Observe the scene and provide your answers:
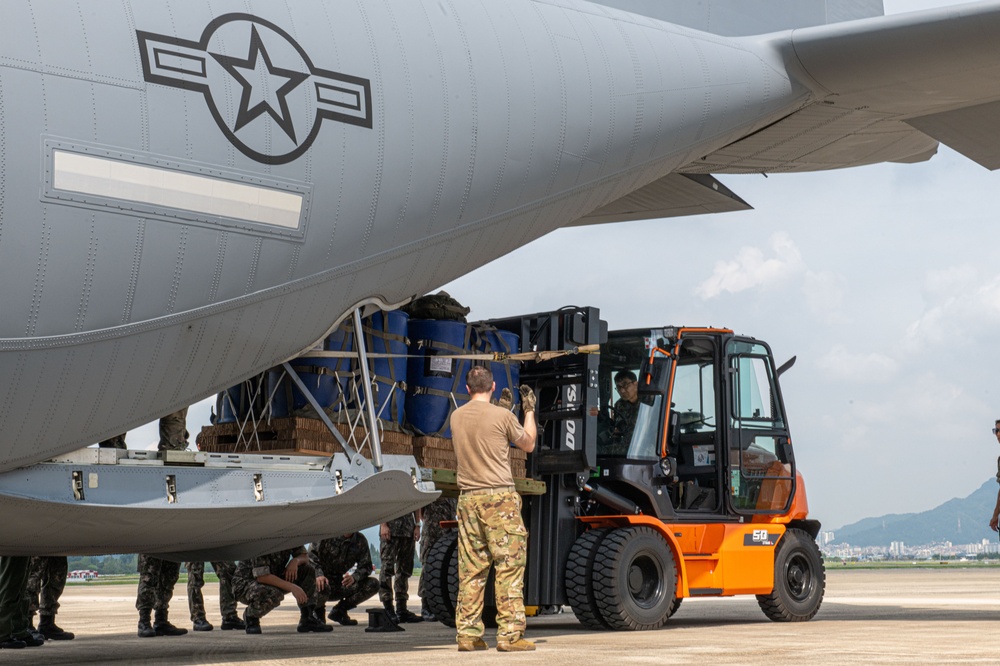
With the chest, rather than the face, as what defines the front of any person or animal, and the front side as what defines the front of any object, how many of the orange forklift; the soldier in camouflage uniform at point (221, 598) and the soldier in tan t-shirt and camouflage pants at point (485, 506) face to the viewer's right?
1

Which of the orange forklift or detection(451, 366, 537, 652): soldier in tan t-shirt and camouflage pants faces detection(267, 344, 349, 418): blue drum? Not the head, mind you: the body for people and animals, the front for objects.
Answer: the orange forklift

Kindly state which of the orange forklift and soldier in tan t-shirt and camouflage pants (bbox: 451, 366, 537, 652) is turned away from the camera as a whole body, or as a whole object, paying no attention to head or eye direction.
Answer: the soldier in tan t-shirt and camouflage pants

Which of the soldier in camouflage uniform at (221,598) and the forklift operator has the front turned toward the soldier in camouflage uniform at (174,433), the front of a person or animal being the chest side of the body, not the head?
the forklift operator

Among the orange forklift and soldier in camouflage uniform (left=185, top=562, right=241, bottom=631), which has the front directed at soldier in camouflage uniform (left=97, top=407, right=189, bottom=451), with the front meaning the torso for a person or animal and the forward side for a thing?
the orange forklift

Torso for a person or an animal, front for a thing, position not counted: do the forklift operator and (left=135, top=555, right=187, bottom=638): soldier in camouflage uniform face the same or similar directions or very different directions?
very different directions

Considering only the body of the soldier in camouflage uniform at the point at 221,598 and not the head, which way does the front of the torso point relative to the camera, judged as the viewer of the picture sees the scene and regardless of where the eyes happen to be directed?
to the viewer's right

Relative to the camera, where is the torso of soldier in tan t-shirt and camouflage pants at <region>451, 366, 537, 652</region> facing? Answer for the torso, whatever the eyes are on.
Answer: away from the camera
